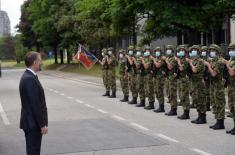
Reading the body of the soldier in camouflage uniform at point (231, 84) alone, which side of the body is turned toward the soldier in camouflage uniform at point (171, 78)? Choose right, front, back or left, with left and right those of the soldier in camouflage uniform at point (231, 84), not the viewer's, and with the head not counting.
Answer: right

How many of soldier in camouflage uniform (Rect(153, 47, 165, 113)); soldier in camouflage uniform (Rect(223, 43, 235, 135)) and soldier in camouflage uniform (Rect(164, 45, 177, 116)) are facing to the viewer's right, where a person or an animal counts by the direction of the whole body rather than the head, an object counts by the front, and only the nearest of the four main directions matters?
0

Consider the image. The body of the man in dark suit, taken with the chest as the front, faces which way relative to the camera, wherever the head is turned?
to the viewer's right

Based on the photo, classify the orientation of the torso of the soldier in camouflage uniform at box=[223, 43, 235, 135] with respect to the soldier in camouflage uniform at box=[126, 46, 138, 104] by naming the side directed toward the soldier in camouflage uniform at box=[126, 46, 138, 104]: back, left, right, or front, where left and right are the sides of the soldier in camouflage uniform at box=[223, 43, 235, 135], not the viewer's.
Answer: right

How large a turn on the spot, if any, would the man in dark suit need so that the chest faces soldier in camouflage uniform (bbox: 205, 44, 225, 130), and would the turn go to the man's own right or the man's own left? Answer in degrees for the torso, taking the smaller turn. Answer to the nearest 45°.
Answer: approximately 45° to the man's own left

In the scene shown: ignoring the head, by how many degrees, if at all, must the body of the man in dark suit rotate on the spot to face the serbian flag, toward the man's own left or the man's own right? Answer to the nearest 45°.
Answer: approximately 90° to the man's own left

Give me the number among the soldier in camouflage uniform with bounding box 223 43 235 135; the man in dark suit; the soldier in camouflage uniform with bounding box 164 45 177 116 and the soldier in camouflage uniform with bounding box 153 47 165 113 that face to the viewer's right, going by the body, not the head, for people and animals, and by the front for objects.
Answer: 1
